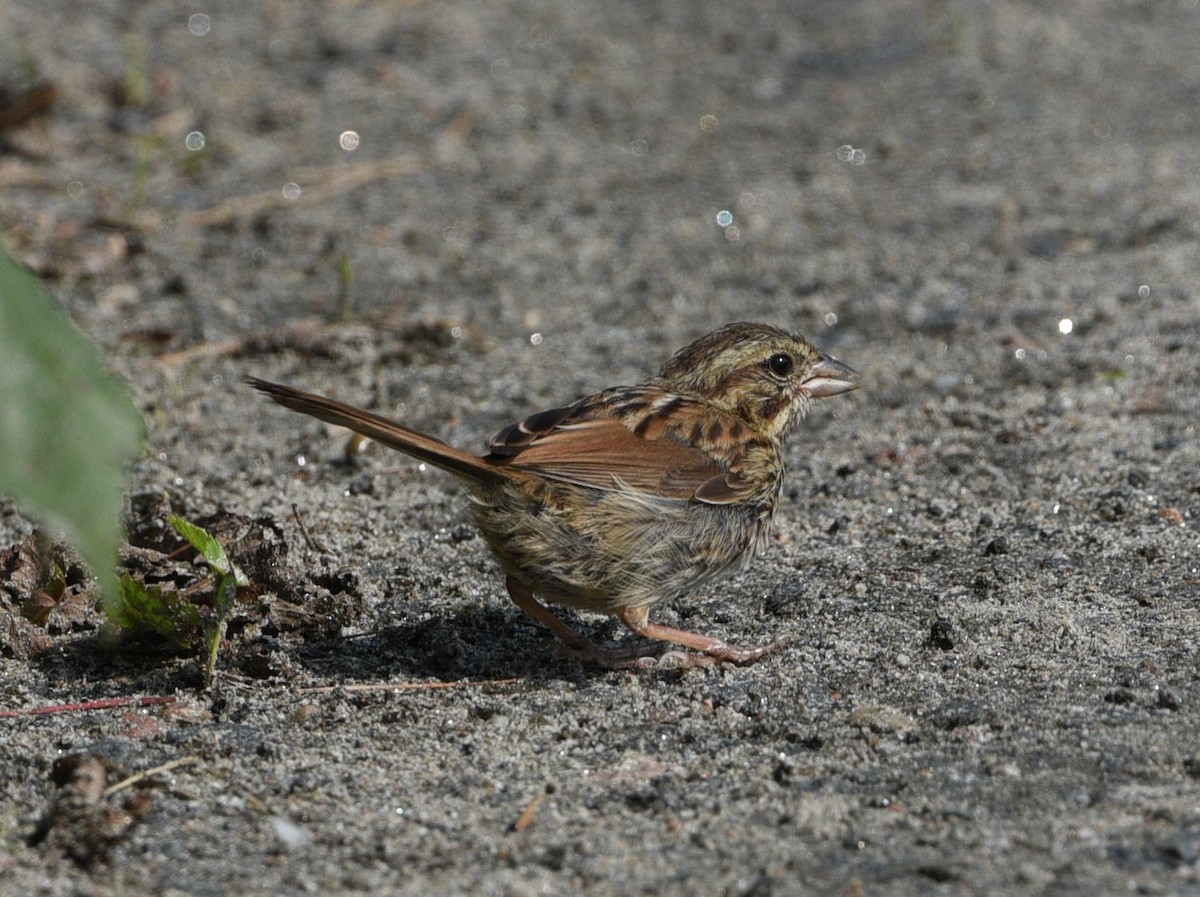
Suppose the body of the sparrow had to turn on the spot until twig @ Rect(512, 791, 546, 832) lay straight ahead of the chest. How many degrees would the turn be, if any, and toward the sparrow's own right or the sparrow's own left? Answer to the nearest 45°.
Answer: approximately 90° to the sparrow's own right

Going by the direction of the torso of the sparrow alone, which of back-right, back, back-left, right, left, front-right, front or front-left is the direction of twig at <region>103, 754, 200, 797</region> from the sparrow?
back-right

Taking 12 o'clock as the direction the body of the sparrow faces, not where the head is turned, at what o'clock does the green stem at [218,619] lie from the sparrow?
The green stem is roughly at 5 o'clock from the sparrow.

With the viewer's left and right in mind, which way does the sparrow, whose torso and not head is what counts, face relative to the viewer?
facing to the right of the viewer

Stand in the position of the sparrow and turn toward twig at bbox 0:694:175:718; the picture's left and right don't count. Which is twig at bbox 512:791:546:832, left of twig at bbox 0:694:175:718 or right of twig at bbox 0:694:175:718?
left

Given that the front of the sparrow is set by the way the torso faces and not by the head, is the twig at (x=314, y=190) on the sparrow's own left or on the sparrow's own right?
on the sparrow's own left

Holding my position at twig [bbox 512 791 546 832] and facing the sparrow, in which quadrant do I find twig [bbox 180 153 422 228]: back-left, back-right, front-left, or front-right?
front-left

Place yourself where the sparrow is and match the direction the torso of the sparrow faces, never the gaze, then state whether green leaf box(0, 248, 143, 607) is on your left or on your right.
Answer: on your right

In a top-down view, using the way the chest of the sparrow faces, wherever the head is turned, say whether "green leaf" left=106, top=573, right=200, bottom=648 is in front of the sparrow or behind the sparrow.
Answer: behind
